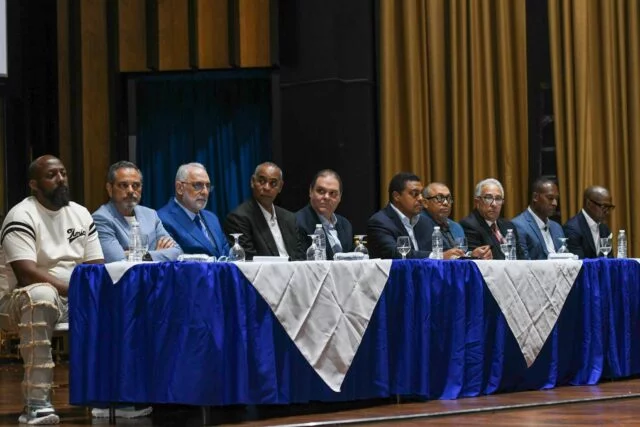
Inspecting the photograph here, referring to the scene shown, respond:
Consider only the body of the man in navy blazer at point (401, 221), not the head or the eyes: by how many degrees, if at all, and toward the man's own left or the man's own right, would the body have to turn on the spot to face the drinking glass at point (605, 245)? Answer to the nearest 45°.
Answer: approximately 45° to the man's own left

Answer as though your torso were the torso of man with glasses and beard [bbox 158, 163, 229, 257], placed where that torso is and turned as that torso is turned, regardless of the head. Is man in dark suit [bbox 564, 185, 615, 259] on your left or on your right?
on your left

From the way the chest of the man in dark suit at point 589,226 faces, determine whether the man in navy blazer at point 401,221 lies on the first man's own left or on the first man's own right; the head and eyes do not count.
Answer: on the first man's own right

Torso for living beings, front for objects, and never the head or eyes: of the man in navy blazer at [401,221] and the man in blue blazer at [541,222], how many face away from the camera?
0

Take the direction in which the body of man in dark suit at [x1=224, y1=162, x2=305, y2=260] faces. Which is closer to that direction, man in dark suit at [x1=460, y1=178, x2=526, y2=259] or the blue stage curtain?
the man in dark suit

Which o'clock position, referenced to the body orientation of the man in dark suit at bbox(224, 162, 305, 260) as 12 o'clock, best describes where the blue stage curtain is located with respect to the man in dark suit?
The blue stage curtain is roughly at 7 o'clock from the man in dark suit.

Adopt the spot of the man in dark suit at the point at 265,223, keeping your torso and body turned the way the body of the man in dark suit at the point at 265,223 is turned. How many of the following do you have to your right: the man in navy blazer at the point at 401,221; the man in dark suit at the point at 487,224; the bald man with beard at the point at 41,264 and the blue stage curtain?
1

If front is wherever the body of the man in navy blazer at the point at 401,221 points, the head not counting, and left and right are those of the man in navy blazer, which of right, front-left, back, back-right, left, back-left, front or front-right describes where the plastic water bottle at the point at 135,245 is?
right

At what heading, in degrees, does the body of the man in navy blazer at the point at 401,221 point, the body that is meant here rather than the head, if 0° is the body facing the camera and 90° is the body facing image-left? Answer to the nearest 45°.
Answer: approximately 315°
